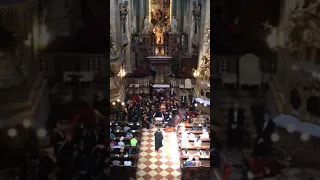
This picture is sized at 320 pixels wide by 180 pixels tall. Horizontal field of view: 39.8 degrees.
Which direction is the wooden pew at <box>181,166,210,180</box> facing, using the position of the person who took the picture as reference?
facing away from the viewer

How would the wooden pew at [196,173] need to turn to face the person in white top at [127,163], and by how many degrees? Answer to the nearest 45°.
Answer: approximately 90° to its left

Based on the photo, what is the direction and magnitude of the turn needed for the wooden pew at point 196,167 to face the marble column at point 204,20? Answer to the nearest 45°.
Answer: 0° — it already faces it

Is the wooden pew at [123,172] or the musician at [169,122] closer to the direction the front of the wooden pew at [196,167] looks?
the musician

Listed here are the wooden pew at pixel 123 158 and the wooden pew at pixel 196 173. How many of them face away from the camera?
2

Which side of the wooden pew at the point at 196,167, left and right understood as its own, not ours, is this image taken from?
back

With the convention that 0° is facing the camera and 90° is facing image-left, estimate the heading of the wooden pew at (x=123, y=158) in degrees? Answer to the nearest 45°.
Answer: approximately 180°
